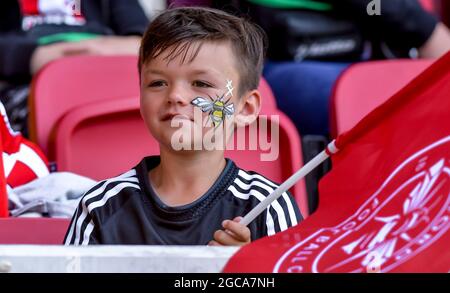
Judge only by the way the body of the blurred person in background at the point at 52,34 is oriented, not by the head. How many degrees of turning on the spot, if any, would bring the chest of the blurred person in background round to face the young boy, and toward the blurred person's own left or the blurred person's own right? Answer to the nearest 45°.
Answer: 0° — they already face them

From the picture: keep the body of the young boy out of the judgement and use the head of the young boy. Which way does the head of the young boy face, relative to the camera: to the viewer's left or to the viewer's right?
to the viewer's left

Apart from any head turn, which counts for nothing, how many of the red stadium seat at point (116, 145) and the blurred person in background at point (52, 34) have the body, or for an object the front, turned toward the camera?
2

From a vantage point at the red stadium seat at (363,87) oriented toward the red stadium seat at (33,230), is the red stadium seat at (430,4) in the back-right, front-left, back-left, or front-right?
back-right

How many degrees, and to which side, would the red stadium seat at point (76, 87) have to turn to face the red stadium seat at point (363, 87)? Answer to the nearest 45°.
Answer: approximately 90° to its left

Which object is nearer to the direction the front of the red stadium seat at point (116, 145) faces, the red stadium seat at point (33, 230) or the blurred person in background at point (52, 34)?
the red stadium seat

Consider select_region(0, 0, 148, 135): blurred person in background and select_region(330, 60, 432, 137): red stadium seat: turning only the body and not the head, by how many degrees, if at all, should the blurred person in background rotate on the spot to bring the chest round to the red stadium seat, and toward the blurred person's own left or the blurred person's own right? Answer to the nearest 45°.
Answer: approximately 45° to the blurred person's own left

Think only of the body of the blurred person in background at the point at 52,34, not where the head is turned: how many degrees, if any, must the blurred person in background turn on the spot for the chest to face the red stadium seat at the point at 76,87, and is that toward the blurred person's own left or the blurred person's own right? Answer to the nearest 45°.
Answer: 0° — they already face it

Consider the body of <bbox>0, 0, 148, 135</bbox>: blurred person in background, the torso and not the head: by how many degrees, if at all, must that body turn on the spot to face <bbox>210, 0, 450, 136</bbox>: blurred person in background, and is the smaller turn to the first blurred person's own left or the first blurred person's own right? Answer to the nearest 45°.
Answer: approximately 90° to the first blurred person's own left

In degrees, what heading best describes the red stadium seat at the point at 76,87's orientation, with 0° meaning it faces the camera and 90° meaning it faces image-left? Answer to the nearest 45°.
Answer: approximately 0°

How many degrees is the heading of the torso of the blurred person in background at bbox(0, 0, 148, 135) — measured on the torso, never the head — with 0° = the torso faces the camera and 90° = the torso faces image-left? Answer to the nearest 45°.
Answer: approximately 0°
